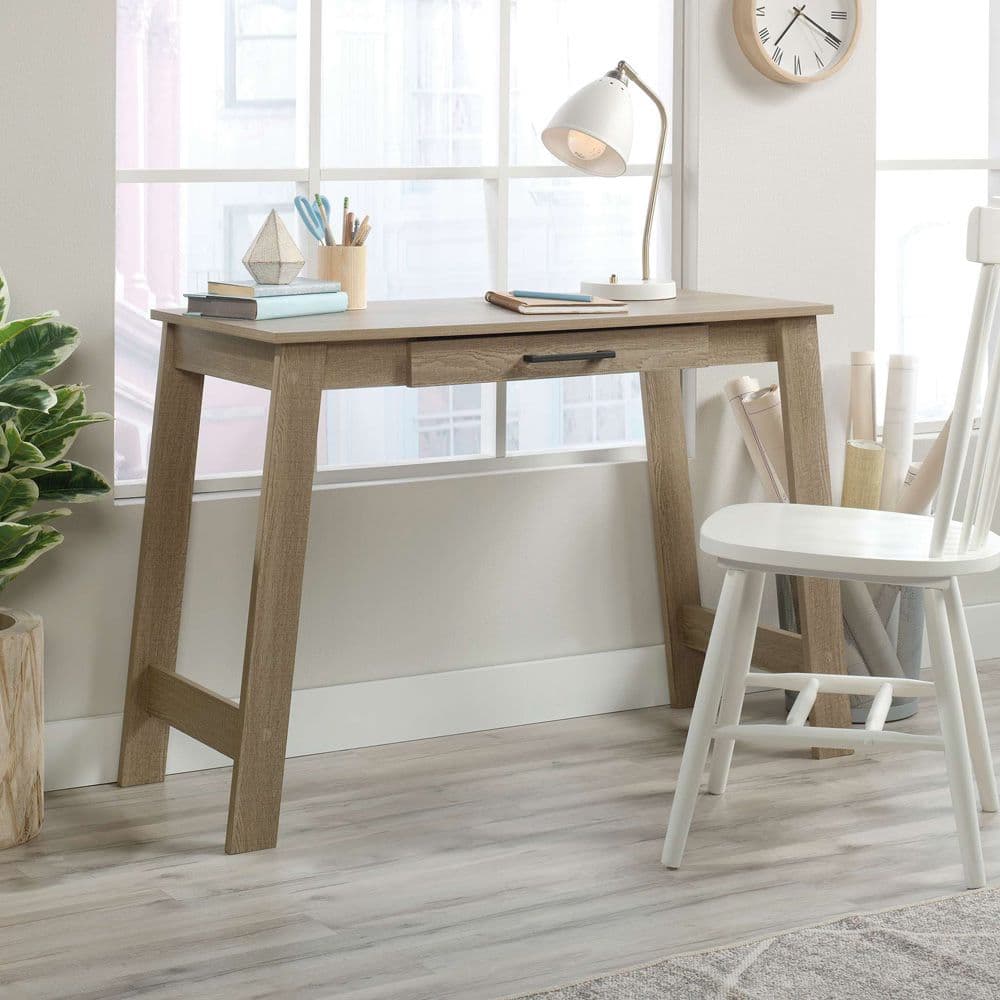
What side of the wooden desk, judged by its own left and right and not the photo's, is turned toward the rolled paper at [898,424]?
left

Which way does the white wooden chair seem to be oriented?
to the viewer's left

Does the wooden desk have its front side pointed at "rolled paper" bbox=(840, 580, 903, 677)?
no

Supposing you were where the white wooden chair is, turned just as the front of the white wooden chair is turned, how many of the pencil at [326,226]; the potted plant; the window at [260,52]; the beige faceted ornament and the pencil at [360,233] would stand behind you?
0

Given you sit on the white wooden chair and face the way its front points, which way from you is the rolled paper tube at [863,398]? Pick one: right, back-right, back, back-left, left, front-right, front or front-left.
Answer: right

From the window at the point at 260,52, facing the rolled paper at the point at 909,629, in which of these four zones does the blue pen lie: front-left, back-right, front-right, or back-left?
front-right

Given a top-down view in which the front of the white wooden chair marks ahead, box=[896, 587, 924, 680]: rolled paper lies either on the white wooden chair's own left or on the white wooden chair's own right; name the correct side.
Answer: on the white wooden chair's own right

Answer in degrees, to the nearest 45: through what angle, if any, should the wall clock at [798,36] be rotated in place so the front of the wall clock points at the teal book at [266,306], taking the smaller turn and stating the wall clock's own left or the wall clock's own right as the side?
approximately 90° to the wall clock's own right

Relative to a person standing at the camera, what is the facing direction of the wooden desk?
facing the viewer and to the right of the viewer

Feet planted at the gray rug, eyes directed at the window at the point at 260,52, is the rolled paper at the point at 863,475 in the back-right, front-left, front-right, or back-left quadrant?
front-right

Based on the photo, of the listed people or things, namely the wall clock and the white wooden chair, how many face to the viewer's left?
1

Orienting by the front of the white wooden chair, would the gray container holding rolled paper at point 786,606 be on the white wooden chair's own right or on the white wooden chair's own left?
on the white wooden chair's own right

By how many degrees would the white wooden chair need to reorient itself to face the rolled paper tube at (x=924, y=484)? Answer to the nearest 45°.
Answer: approximately 90° to its right

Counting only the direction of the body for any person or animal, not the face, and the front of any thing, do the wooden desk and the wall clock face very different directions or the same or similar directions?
same or similar directions

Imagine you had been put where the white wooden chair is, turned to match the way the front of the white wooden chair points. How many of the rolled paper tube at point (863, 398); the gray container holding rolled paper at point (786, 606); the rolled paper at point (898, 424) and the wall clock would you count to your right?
4
